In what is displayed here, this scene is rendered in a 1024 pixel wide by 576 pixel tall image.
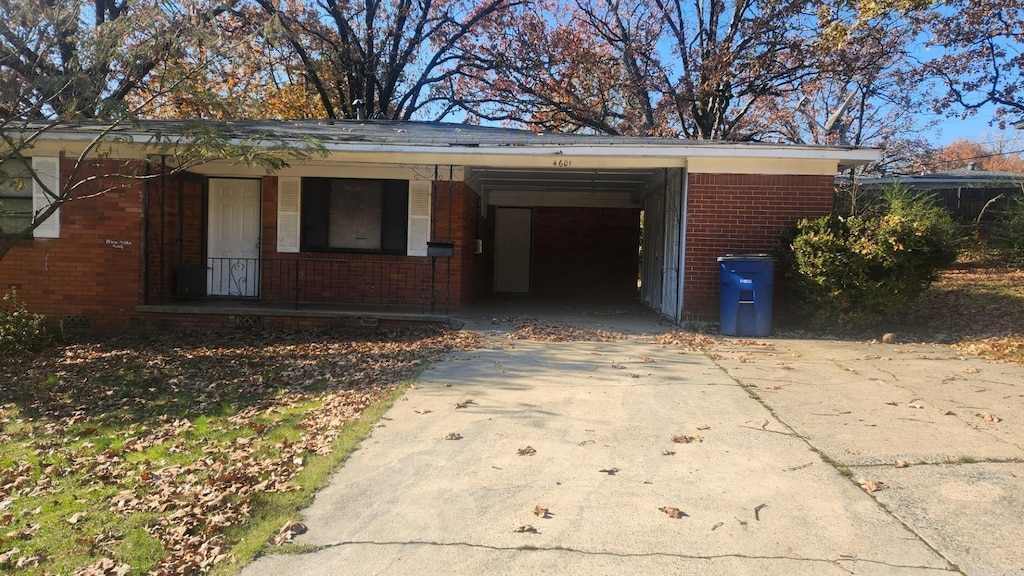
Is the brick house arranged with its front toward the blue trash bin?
no

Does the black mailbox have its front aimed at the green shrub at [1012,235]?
no

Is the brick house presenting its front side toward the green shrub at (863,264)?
no

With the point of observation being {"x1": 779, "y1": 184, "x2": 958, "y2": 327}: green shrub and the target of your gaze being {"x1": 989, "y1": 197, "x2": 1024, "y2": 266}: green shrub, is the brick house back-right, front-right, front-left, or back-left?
back-left

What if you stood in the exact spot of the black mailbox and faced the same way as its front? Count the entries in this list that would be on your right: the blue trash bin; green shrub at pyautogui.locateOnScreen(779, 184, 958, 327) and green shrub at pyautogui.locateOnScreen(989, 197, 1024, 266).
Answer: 0

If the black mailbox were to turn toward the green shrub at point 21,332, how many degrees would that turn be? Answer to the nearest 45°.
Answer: approximately 90° to its right

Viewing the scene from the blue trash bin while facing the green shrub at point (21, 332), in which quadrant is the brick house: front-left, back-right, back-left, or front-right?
front-right

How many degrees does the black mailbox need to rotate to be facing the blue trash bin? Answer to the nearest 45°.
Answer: approximately 45° to its left

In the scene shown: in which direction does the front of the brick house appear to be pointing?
toward the camera

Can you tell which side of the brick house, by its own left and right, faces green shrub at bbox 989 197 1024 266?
left

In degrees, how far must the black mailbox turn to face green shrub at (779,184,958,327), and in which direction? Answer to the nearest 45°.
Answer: approximately 45° to its left

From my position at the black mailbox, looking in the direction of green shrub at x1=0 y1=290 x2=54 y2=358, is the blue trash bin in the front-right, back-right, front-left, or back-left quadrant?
back-left

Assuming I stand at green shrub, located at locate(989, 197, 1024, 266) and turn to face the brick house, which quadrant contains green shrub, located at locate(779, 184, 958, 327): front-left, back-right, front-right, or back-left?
front-left
